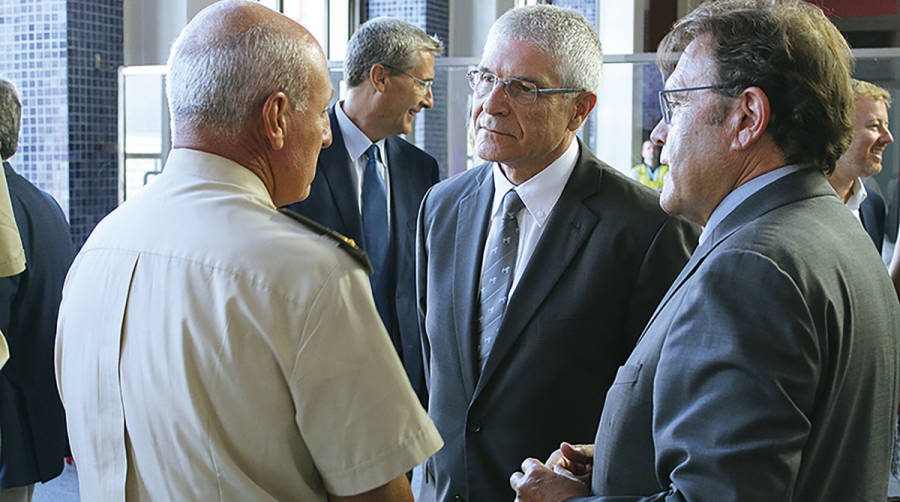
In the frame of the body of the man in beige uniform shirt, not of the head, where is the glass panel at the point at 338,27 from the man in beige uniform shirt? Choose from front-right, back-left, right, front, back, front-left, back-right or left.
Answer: front-left

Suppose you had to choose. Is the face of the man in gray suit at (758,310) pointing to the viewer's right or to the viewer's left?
to the viewer's left

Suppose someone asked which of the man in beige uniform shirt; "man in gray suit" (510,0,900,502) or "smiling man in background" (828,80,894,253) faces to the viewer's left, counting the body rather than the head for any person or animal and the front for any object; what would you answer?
the man in gray suit

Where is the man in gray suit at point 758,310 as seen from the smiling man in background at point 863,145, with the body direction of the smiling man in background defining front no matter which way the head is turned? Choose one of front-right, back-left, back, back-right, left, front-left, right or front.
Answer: front-right

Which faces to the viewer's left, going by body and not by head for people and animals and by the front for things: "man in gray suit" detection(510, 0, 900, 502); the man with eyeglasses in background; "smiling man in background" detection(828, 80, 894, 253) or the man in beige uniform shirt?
the man in gray suit

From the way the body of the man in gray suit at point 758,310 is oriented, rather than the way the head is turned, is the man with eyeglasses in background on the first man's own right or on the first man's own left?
on the first man's own right

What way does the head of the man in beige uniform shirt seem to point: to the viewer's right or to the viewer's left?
to the viewer's right

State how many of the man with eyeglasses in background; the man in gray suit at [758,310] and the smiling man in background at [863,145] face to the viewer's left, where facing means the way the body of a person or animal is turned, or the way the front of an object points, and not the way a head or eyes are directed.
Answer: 1

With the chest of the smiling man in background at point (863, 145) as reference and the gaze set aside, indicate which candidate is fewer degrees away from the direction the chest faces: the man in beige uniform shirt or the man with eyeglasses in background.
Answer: the man in beige uniform shirt

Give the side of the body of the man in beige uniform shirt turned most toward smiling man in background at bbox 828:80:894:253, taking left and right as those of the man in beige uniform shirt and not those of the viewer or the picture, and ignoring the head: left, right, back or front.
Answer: front
